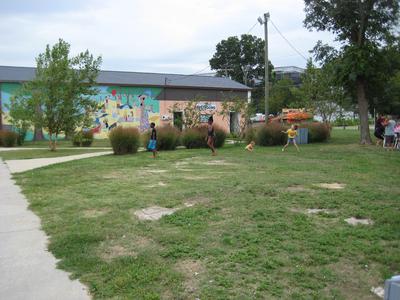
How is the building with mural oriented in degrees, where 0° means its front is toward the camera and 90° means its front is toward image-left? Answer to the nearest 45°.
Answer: approximately 0°

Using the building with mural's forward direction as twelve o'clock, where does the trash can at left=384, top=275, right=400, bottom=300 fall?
The trash can is roughly at 12 o'clock from the building with mural.

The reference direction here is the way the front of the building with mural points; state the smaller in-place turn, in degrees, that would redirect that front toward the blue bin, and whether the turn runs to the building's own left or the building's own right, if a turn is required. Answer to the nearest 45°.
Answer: approximately 45° to the building's own left

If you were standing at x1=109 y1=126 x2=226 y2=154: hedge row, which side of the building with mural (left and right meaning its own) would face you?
front

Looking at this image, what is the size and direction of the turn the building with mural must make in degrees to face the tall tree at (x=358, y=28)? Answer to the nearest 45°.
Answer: approximately 45° to its left

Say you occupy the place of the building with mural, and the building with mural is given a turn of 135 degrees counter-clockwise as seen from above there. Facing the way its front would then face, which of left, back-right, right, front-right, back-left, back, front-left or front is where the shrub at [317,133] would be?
right

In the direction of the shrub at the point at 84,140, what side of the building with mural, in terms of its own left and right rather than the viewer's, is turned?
front

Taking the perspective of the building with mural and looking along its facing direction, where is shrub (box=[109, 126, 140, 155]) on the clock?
The shrub is roughly at 12 o'clock from the building with mural.
